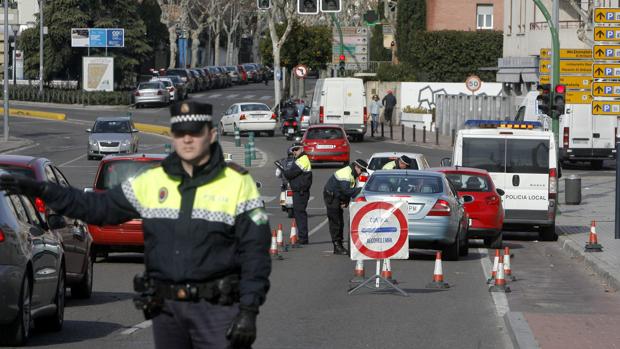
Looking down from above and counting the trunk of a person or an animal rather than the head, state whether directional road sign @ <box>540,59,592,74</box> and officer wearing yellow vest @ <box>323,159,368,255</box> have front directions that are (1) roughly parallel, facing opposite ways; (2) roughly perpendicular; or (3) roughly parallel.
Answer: roughly perpendicular

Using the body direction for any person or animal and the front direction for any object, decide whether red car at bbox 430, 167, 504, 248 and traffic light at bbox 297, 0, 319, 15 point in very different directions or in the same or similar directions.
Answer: very different directions

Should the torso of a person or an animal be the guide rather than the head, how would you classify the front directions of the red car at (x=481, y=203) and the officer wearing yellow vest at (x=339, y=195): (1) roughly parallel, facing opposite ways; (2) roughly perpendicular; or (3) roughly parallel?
roughly perpendicular

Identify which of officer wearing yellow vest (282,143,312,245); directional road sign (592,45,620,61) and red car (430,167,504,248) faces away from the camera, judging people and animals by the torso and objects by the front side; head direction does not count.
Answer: the red car

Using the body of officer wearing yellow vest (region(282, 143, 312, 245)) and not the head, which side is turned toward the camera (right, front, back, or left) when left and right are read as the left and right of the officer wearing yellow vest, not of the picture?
left

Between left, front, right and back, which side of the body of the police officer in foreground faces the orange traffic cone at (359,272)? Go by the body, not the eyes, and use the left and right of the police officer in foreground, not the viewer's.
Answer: back

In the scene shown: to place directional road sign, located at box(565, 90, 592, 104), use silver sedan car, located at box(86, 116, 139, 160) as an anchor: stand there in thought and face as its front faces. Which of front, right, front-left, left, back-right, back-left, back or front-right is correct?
front-left

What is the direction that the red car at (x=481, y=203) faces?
away from the camera

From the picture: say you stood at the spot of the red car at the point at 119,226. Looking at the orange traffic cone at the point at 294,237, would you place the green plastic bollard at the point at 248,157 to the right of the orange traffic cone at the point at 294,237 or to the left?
left

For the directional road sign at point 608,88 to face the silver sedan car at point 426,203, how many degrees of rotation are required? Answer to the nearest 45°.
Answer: approximately 45° to its right

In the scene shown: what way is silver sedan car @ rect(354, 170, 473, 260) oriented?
away from the camera
